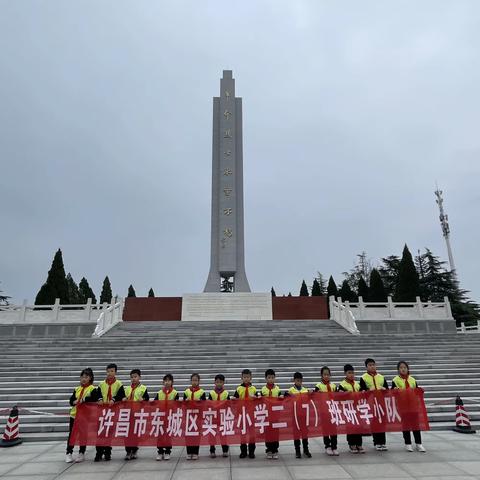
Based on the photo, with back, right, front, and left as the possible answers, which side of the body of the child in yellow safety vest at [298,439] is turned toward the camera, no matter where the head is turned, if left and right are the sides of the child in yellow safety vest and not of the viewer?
front

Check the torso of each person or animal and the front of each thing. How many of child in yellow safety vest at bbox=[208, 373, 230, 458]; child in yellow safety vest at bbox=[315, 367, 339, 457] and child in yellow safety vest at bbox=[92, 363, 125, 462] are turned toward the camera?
3

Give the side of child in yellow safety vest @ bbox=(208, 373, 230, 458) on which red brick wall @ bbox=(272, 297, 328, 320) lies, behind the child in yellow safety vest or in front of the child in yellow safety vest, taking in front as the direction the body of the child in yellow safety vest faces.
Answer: behind

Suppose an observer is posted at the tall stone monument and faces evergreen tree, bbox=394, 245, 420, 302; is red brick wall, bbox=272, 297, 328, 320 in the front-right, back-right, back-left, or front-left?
front-right

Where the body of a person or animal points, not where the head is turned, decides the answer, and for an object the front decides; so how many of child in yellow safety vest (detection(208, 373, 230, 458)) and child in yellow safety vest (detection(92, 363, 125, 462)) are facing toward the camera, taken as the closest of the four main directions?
2

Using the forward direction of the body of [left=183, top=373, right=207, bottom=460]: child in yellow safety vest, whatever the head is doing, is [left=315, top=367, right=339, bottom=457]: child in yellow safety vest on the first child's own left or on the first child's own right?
on the first child's own left

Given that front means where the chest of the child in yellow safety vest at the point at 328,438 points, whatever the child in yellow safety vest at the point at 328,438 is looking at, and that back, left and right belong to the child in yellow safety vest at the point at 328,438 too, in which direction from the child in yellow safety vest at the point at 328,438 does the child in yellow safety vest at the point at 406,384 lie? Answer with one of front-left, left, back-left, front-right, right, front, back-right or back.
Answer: left

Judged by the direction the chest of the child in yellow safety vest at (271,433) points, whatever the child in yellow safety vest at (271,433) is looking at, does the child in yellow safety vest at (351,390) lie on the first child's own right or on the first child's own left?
on the first child's own left

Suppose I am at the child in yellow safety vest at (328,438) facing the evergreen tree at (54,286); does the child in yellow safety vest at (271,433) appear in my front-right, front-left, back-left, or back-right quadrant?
front-left

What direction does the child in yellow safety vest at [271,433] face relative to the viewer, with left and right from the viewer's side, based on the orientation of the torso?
facing the viewer

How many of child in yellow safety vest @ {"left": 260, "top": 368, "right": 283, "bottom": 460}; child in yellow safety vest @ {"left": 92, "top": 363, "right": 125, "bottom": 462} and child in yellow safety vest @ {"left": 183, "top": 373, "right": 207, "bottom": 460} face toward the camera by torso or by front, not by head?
3

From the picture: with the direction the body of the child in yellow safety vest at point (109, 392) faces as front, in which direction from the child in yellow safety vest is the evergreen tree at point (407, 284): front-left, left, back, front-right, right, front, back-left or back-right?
back-left
